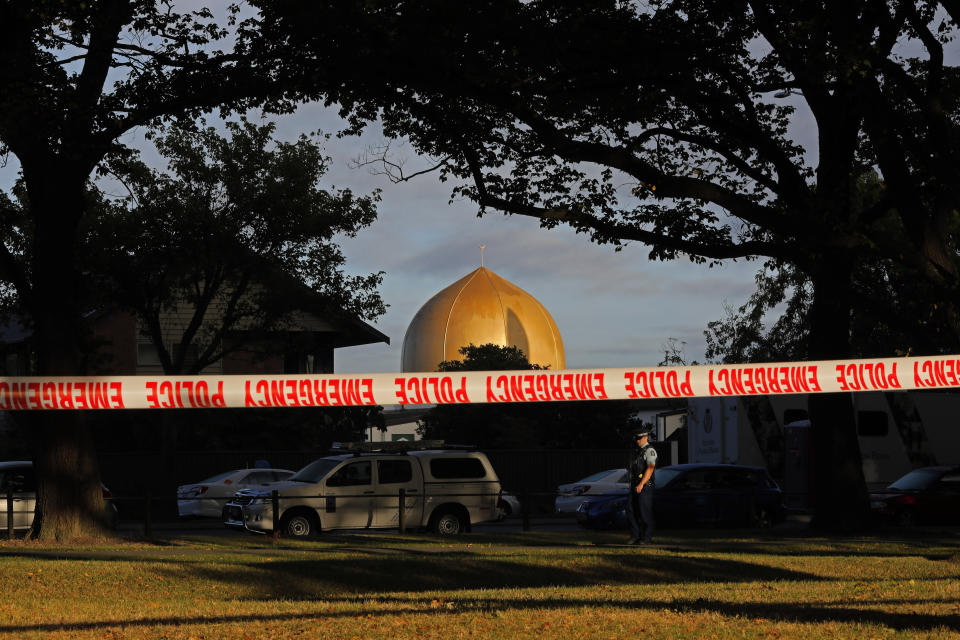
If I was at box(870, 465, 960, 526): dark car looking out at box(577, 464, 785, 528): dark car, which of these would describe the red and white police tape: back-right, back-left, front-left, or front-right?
front-left

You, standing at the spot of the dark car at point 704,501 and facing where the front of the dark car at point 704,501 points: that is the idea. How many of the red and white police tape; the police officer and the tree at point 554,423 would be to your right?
1

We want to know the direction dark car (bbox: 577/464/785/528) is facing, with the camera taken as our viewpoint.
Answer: facing to the left of the viewer

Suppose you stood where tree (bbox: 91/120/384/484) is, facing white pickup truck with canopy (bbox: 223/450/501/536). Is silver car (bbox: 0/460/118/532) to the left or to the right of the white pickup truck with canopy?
right

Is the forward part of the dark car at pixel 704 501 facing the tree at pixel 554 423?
no

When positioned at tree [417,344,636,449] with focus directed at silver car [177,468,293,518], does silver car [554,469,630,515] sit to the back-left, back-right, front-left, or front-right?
front-left

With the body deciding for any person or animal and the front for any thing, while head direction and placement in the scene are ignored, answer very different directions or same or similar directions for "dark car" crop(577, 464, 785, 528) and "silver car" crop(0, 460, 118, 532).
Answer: same or similar directions

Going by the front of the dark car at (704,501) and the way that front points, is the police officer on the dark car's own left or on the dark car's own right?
on the dark car's own left

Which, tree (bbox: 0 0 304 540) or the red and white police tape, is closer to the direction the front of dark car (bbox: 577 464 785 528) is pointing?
the tree

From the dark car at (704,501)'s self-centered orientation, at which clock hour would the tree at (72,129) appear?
The tree is roughly at 11 o'clock from the dark car.

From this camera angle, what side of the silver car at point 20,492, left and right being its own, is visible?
left

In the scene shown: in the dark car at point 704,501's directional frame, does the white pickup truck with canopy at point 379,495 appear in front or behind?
in front

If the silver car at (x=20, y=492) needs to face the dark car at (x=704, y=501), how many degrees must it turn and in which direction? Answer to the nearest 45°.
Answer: approximately 180°

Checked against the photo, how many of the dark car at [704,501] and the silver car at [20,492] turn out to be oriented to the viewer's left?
2

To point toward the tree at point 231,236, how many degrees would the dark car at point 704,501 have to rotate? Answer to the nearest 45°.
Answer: approximately 45° to its right

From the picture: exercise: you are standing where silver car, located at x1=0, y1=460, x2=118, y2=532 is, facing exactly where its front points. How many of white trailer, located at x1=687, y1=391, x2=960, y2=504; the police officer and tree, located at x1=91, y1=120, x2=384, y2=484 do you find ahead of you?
0

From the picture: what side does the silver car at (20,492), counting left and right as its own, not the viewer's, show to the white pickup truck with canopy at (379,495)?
back

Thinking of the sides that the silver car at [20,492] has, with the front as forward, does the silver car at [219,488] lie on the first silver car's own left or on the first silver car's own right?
on the first silver car's own right

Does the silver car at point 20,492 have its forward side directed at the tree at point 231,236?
no

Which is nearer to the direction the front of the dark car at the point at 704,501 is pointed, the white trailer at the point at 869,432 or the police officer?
the police officer

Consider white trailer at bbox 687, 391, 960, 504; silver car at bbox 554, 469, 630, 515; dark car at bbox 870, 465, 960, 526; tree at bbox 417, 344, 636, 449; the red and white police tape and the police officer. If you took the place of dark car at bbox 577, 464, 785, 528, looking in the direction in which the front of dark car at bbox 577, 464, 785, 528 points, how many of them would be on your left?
2
